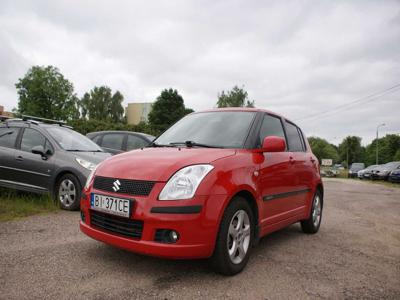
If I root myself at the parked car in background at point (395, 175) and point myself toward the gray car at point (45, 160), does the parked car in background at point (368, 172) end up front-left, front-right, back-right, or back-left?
back-right

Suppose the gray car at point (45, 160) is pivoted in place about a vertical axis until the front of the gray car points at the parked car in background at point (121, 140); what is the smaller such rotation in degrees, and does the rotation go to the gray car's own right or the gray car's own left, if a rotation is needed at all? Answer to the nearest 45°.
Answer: approximately 90° to the gray car's own left

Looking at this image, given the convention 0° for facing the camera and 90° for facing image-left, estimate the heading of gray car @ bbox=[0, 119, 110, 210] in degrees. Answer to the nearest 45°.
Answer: approximately 315°

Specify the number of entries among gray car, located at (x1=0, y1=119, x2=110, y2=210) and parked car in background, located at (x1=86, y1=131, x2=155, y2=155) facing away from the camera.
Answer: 0

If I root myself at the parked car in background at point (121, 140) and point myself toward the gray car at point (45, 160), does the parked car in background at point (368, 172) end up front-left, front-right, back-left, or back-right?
back-left

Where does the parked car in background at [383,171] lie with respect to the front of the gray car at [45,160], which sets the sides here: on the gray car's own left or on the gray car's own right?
on the gray car's own left
